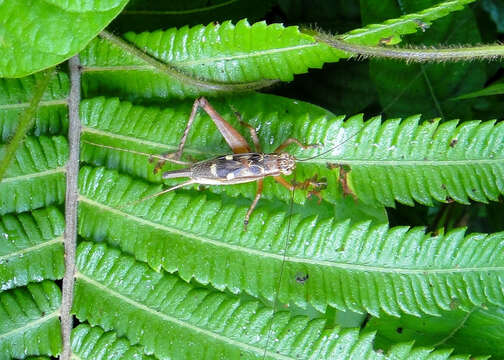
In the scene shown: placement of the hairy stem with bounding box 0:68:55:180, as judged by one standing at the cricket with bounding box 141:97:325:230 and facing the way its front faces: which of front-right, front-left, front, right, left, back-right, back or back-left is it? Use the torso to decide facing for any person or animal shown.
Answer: back

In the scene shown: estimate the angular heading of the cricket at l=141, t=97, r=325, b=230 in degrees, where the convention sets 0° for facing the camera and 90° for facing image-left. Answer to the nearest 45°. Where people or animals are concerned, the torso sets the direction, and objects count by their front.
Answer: approximately 270°

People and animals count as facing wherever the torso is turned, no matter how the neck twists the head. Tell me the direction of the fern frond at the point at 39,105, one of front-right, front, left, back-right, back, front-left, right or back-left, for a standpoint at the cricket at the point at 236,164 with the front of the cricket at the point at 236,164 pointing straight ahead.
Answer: back
